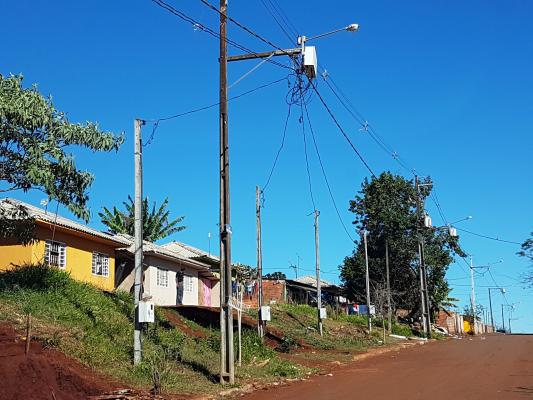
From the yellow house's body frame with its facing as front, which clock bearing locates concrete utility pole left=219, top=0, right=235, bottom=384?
The concrete utility pole is roughly at 1 o'clock from the yellow house.

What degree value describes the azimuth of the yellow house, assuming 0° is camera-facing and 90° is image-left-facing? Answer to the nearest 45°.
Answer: approximately 315°

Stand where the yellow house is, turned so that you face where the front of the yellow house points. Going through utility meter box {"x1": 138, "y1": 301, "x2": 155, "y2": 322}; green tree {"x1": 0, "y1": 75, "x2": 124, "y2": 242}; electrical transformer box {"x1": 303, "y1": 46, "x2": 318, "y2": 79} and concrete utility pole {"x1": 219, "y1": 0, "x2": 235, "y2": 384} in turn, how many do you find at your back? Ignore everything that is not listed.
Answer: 0

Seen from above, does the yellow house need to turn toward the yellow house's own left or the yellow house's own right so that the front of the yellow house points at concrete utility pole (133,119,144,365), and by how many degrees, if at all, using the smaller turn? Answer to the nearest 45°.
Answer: approximately 45° to the yellow house's own right

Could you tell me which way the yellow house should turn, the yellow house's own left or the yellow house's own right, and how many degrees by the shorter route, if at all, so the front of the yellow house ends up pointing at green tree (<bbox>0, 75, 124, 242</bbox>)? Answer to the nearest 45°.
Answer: approximately 45° to the yellow house's own right

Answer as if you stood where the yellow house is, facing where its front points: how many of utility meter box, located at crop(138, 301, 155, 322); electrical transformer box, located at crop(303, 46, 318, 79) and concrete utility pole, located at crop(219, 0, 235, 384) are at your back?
0

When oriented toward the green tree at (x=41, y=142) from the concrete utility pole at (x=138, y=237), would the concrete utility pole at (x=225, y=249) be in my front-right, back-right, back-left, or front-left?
back-left

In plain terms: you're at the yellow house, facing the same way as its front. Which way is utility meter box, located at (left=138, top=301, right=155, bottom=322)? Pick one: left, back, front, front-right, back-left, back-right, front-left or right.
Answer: front-right

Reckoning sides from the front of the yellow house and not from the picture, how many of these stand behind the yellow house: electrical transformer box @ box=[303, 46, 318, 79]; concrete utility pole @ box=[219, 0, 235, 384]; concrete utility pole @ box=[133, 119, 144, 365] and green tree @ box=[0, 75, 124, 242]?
0

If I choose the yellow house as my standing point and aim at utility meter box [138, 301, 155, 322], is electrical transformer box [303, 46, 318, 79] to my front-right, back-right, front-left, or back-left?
front-left

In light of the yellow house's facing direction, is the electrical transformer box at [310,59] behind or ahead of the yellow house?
ahead
